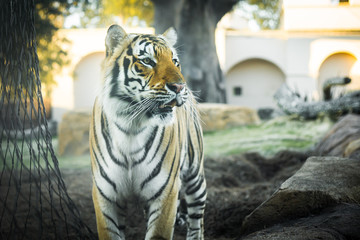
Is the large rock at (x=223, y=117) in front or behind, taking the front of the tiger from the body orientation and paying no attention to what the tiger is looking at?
behind

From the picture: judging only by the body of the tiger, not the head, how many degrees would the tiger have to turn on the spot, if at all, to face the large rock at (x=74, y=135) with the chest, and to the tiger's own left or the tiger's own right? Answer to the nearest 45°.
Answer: approximately 180°

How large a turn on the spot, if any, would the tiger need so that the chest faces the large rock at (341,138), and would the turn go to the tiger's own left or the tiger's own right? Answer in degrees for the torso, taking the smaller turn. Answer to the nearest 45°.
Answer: approximately 135° to the tiger's own left

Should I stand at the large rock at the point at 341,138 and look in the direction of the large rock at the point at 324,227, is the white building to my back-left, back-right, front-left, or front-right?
back-right

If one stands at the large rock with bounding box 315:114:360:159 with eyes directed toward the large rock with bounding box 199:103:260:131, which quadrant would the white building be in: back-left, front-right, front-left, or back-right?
front-right

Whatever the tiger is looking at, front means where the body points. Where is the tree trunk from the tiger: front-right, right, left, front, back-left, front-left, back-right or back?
back

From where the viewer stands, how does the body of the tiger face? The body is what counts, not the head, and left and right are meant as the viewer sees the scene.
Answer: facing the viewer

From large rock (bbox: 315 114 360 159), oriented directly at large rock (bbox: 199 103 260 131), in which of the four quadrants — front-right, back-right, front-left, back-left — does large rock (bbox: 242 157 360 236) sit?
back-left

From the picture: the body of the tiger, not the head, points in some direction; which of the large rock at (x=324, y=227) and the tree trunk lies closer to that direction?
the large rock

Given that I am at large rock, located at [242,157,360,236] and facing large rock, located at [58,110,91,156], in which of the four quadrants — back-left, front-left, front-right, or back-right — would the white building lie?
front-right

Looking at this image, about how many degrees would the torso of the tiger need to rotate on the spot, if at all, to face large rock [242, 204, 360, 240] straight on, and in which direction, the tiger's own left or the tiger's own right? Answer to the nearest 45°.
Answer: approximately 90° to the tiger's own left
